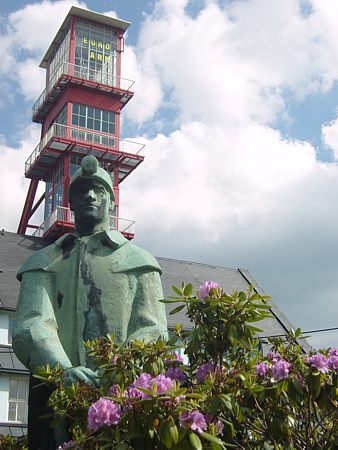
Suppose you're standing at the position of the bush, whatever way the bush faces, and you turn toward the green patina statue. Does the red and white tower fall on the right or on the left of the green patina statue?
right

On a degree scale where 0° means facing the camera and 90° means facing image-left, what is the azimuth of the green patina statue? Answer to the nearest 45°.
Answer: approximately 0°

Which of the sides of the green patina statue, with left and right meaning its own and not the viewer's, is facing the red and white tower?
back

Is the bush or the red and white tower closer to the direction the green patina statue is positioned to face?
the bush
